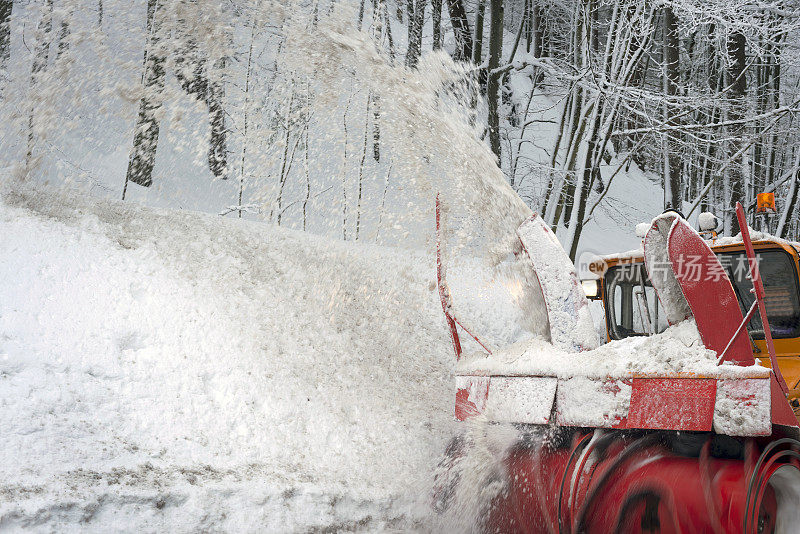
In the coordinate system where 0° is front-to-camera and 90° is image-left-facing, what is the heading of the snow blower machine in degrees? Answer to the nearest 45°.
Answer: approximately 45°
